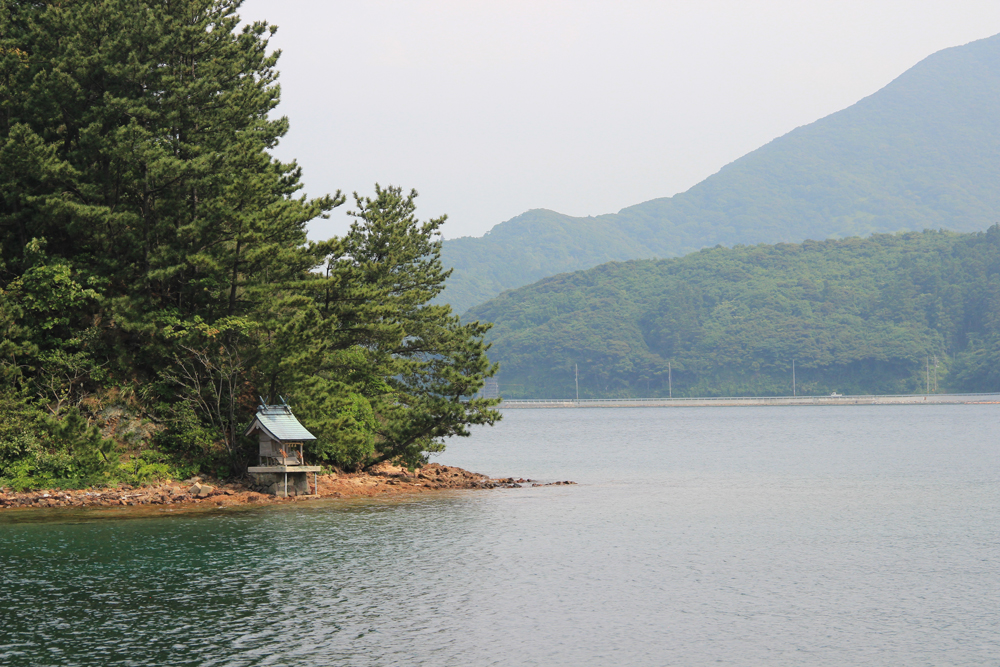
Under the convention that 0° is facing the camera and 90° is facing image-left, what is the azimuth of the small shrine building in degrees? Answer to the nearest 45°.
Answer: approximately 315°
